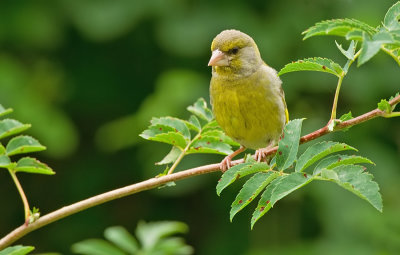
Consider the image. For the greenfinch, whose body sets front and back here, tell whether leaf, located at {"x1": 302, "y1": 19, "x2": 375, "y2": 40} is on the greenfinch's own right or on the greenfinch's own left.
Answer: on the greenfinch's own left

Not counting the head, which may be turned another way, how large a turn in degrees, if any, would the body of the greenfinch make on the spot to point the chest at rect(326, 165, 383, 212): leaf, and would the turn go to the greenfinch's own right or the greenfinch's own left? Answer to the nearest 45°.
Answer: approximately 45° to the greenfinch's own left
